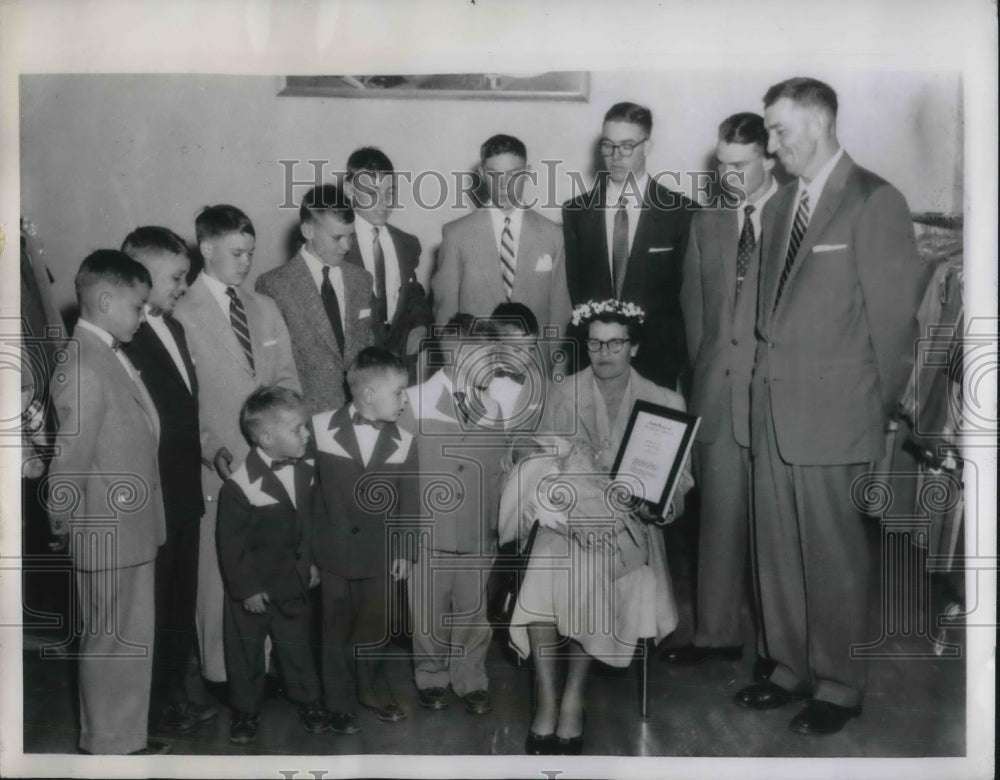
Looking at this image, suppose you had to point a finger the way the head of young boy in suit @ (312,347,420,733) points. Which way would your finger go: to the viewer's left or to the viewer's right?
to the viewer's right

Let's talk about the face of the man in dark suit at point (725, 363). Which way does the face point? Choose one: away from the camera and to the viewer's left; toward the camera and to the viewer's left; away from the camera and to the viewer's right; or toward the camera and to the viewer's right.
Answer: toward the camera and to the viewer's left

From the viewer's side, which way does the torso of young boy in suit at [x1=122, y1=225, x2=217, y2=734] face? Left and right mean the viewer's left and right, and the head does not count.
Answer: facing to the right of the viewer

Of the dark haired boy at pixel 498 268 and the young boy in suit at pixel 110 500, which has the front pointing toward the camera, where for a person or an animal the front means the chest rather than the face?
the dark haired boy

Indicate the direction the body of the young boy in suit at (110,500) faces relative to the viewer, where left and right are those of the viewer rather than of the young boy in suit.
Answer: facing to the right of the viewer

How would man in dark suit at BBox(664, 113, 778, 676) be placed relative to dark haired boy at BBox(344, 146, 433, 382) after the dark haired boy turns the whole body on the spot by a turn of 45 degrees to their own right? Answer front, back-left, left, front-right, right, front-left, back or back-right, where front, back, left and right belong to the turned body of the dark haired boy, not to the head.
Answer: left

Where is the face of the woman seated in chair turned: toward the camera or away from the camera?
toward the camera

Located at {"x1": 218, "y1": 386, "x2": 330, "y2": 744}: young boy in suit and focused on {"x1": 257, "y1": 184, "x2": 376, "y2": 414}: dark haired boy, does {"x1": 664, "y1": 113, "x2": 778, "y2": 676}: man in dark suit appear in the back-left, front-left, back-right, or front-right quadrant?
front-right

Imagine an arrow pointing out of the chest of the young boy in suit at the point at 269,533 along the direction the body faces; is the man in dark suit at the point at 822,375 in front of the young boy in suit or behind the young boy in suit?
in front

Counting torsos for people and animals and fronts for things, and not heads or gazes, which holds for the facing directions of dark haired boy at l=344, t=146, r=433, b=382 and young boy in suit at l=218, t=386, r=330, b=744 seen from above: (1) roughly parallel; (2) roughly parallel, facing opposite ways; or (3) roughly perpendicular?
roughly parallel

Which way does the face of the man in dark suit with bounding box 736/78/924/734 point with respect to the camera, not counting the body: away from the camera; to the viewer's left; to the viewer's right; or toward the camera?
to the viewer's left

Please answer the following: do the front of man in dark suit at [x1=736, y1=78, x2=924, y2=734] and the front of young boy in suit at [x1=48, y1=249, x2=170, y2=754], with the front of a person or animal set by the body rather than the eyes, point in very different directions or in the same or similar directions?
very different directions

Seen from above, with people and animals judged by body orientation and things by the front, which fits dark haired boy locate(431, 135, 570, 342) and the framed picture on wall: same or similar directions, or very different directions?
same or similar directions

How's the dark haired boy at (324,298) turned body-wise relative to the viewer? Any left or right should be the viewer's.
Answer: facing the viewer and to the right of the viewer

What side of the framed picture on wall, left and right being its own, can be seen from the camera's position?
front

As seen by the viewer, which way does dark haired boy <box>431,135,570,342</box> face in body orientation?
toward the camera

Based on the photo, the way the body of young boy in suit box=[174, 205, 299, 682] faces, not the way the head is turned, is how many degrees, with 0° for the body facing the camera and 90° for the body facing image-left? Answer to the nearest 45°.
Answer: approximately 315°
